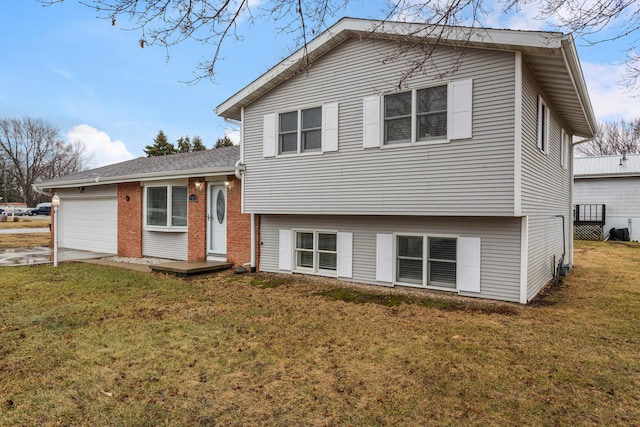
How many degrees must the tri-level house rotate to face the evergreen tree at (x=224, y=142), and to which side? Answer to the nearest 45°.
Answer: approximately 90° to its right

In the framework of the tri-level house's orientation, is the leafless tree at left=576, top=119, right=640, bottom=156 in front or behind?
behind

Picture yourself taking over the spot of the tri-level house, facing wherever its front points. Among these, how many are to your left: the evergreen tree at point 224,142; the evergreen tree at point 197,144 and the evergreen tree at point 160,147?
0

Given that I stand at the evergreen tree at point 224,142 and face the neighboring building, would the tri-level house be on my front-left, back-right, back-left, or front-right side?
front-right

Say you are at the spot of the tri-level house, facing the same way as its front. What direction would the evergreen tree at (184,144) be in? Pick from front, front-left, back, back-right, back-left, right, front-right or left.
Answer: right

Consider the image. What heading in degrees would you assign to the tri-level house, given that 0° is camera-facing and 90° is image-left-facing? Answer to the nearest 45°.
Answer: approximately 45°

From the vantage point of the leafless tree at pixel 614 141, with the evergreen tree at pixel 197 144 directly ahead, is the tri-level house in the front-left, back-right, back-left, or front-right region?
front-left

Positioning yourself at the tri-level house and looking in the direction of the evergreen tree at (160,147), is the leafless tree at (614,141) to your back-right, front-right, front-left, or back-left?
front-right

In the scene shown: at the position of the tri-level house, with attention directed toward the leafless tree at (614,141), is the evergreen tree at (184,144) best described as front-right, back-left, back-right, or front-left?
front-left

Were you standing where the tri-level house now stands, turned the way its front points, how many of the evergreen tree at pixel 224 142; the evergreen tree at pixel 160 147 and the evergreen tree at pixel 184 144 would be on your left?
0
